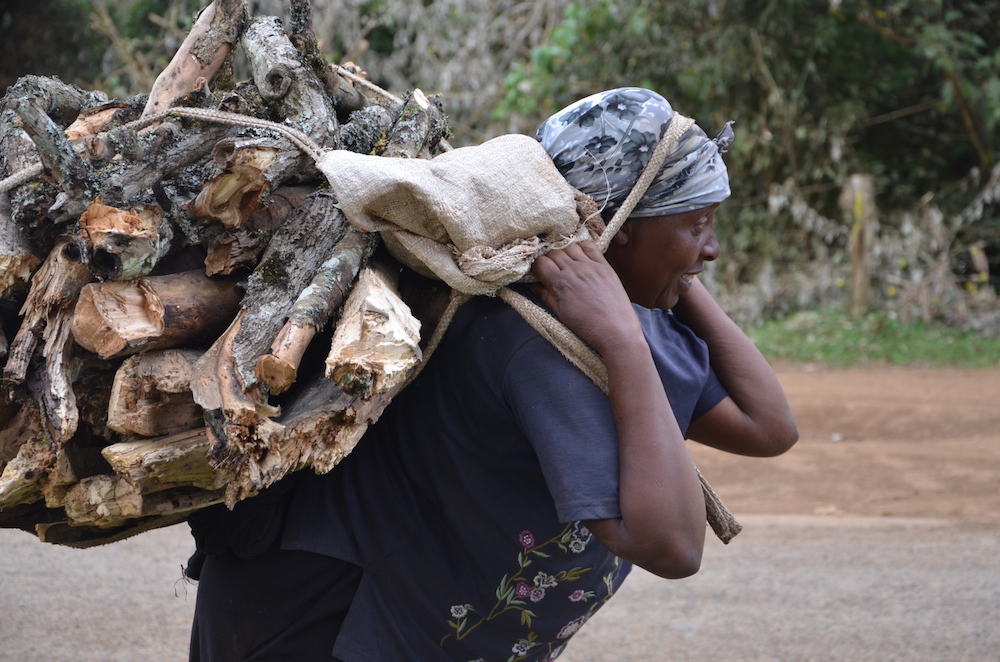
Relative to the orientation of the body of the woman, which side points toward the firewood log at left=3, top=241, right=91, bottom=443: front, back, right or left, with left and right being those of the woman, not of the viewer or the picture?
back

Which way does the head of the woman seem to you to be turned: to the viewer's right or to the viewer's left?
to the viewer's right

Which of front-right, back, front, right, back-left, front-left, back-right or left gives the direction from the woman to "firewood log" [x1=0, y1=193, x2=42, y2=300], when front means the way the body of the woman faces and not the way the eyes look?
back

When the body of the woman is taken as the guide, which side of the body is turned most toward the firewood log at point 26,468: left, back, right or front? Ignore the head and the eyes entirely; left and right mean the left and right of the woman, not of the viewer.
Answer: back

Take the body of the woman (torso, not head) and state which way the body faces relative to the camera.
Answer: to the viewer's right
